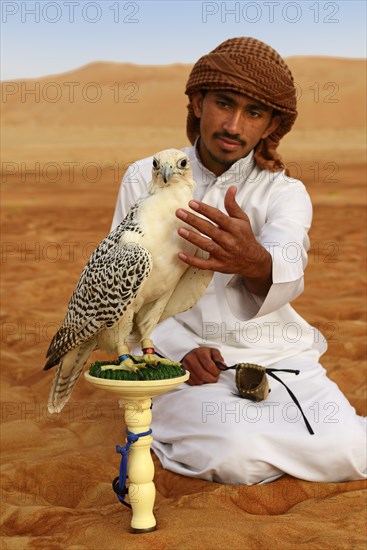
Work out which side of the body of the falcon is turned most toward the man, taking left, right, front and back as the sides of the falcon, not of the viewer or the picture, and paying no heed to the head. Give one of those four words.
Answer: left

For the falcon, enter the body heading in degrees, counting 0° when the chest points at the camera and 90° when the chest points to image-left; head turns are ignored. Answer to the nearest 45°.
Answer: approximately 315°
